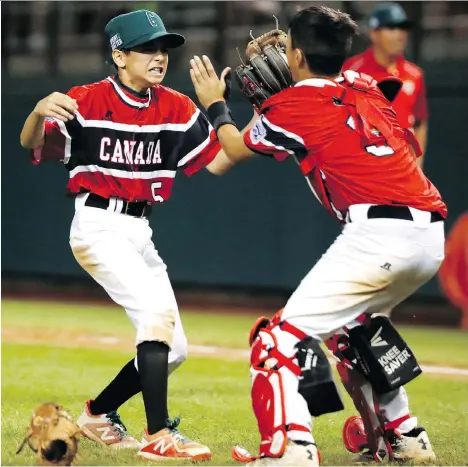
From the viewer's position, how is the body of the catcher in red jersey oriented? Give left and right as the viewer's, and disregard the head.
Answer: facing away from the viewer and to the left of the viewer

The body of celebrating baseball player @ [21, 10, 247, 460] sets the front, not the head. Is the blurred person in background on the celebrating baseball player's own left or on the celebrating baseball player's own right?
on the celebrating baseball player's own left

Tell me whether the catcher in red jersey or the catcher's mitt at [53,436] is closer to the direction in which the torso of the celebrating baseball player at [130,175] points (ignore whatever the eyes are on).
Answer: the catcher in red jersey

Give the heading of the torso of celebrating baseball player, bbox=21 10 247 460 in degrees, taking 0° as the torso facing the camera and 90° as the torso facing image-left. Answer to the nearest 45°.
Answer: approximately 315°

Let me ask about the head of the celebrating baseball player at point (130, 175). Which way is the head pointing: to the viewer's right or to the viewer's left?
to the viewer's right

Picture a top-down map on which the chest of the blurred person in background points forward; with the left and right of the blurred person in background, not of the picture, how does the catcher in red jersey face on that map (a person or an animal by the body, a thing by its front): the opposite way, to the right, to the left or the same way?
the opposite way

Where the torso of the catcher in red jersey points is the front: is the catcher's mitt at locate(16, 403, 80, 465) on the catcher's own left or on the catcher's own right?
on the catcher's own left

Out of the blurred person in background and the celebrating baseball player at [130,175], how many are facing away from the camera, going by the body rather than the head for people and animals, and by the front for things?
0

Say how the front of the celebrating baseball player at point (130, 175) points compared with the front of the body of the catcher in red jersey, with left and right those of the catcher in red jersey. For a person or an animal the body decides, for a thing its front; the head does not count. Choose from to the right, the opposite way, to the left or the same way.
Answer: the opposite way

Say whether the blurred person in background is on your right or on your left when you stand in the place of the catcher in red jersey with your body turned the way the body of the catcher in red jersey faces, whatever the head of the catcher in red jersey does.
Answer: on your right

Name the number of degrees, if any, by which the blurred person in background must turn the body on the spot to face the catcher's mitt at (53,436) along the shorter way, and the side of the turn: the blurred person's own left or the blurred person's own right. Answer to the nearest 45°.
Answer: approximately 45° to the blurred person's own right

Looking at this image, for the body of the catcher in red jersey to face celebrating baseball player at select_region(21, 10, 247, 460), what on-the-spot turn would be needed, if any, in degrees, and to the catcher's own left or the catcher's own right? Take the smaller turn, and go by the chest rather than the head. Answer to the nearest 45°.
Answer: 0° — they already face them

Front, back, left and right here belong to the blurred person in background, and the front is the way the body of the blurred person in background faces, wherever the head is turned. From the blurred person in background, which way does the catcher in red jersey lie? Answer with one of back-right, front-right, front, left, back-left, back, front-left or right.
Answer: front-right
